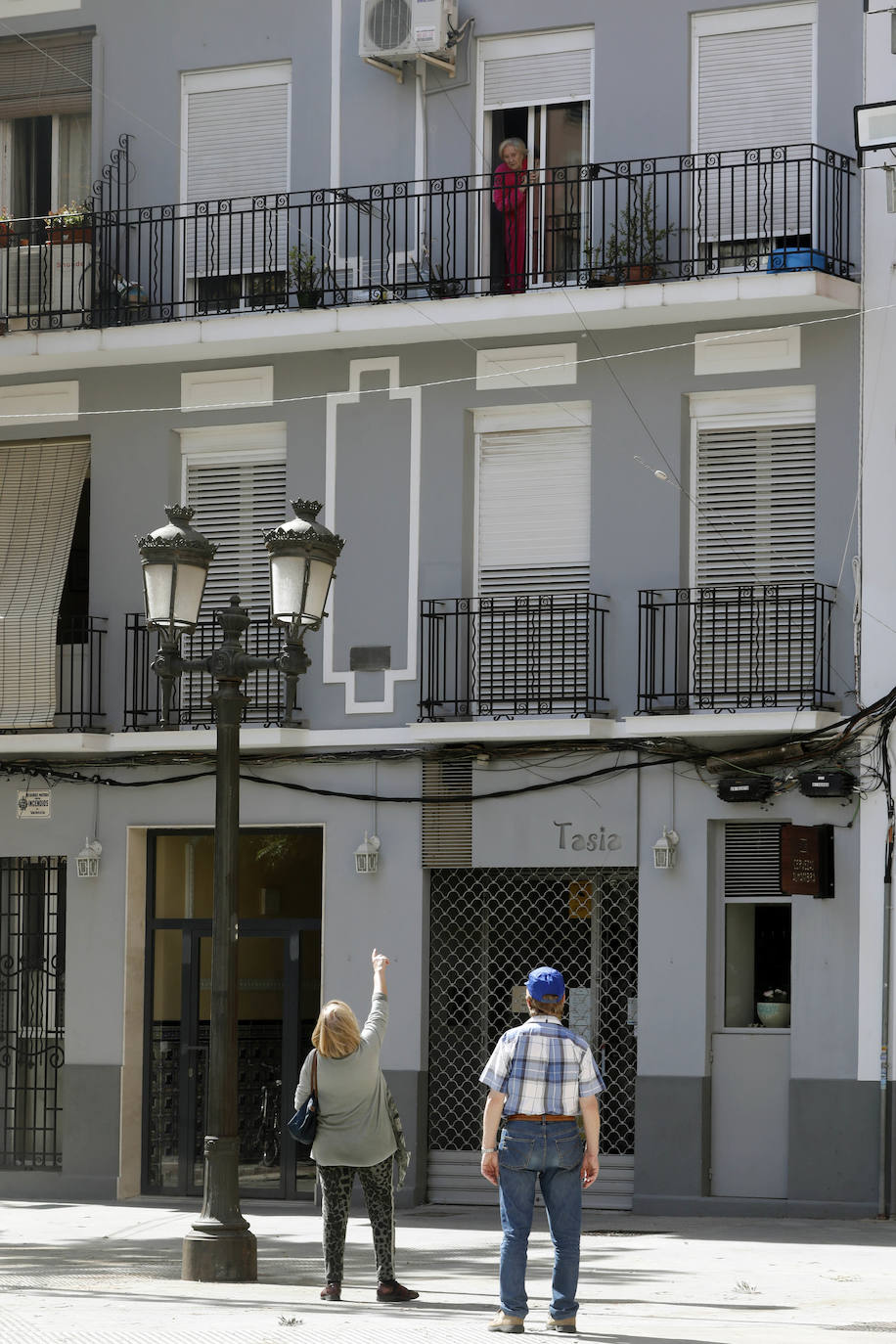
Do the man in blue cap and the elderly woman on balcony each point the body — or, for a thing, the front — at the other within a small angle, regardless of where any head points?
yes

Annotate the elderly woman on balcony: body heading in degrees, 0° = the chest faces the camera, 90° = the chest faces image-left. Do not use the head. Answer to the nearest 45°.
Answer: approximately 0°

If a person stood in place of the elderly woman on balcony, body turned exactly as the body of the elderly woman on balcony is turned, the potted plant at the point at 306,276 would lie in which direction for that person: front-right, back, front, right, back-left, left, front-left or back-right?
right

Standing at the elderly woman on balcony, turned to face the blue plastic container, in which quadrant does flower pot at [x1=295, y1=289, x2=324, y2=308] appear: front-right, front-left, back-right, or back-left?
back-right

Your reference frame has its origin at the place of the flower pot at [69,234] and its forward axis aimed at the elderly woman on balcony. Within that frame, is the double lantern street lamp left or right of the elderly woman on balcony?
right

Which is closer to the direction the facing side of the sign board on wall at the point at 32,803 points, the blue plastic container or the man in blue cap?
the man in blue cap

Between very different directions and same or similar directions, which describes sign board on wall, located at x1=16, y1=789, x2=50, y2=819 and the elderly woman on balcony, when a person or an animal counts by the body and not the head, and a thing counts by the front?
same or similar directions

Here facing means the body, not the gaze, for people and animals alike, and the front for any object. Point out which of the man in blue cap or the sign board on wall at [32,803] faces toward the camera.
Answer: the sign board on wall

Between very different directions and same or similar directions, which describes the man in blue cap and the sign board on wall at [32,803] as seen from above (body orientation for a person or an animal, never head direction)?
very different directions

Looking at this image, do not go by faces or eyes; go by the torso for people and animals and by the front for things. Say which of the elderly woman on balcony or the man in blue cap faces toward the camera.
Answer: the elderly woman on balcony

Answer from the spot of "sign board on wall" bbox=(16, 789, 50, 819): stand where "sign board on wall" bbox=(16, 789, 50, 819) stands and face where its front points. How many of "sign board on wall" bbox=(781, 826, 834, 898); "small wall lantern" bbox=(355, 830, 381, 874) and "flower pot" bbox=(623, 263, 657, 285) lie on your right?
0

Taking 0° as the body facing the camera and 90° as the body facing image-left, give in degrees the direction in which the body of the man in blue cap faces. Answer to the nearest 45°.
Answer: approximately 180°
